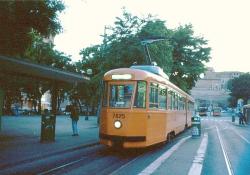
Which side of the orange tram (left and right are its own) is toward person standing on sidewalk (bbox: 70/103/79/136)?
right

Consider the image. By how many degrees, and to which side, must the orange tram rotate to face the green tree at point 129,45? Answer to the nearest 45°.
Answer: approximately 135° to its right

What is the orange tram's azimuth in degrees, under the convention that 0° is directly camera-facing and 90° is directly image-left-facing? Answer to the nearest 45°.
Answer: approximately 45°

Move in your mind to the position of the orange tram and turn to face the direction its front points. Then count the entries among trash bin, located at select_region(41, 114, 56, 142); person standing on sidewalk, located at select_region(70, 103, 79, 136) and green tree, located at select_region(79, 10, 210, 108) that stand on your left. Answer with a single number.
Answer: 0

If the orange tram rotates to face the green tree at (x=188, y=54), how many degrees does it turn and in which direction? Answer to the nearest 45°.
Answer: approximately 135° to its right

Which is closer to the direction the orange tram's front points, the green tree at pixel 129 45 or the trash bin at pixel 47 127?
the trash bin

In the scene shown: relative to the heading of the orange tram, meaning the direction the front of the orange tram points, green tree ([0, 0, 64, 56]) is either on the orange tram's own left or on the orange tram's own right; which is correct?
on the orange tram's own right
